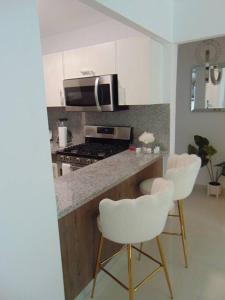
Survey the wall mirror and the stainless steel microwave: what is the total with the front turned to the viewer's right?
0

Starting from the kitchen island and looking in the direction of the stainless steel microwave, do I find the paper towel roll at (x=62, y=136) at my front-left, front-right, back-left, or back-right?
front-left

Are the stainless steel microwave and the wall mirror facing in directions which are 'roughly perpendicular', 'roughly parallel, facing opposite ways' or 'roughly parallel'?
roughly parallel

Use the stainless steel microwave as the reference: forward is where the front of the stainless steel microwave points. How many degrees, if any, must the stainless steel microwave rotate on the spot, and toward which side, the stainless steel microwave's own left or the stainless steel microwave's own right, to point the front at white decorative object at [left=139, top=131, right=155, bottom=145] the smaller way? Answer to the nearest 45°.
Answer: approximately 135° to the stainless steel microwave's own left

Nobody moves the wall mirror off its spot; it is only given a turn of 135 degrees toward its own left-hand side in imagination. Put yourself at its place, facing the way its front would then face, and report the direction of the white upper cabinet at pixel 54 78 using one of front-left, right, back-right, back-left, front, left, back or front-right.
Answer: back

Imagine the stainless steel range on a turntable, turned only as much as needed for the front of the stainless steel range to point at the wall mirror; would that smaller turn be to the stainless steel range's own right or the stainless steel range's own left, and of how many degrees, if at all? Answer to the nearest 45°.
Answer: approximately 135° to the stainless steel range's own left

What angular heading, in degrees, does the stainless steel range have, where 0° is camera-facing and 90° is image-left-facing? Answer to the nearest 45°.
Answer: approximately 45°

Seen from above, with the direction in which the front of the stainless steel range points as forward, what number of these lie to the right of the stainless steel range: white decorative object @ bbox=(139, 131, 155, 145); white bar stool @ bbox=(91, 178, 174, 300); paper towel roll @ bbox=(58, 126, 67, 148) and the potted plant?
1

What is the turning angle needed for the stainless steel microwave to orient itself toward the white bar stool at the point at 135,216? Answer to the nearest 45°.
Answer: approximately 45° to its left

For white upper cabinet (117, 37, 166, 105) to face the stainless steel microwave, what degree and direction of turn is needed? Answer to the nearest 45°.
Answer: approximately 45° to its right

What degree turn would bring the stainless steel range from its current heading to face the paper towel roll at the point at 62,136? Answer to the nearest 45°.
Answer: approximately 90° to its right

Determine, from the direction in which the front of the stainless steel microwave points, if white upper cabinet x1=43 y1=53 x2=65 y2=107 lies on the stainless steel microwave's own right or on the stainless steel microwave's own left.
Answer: on the stainless steel microwave's own right

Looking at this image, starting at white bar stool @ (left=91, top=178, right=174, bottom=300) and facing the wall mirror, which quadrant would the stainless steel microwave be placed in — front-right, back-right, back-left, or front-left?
front-left

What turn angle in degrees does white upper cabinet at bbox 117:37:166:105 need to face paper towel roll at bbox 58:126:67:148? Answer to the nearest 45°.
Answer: approximately 90° to its right

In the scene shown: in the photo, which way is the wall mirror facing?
toward the camera
